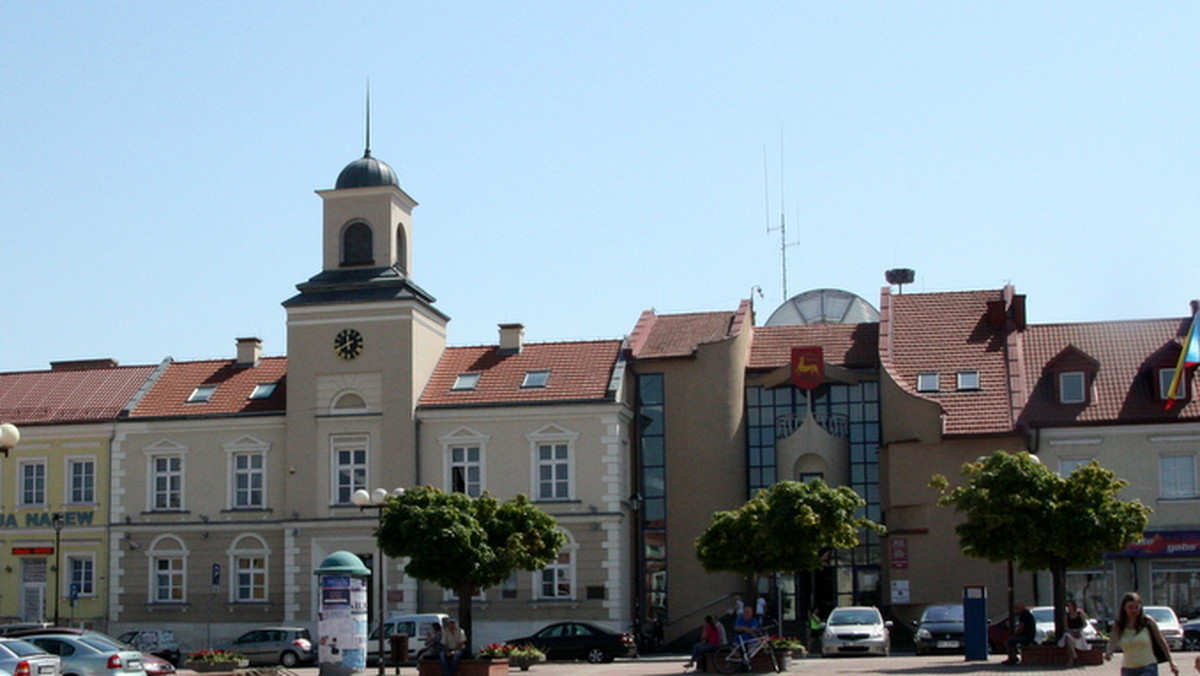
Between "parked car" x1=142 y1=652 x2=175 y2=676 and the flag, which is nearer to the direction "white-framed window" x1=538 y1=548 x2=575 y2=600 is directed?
the parked car

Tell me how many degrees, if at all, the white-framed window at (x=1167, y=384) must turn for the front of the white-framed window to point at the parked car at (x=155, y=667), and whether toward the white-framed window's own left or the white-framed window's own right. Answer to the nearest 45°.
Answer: approximately 45° to the white-framed window's own right

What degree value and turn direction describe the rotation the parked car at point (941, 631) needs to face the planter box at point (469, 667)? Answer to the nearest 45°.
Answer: approximately 45° to its right

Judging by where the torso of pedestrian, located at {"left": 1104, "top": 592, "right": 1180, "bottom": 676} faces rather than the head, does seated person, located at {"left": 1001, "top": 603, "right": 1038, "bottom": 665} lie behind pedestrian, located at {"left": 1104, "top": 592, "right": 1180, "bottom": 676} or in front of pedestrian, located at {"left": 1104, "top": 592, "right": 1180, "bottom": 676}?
behind

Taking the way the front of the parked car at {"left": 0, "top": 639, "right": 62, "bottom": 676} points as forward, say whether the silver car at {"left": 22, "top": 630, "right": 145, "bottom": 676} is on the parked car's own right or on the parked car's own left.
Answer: on the parked car's own right

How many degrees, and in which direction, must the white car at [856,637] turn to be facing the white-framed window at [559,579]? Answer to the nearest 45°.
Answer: approximately 135° to its right
